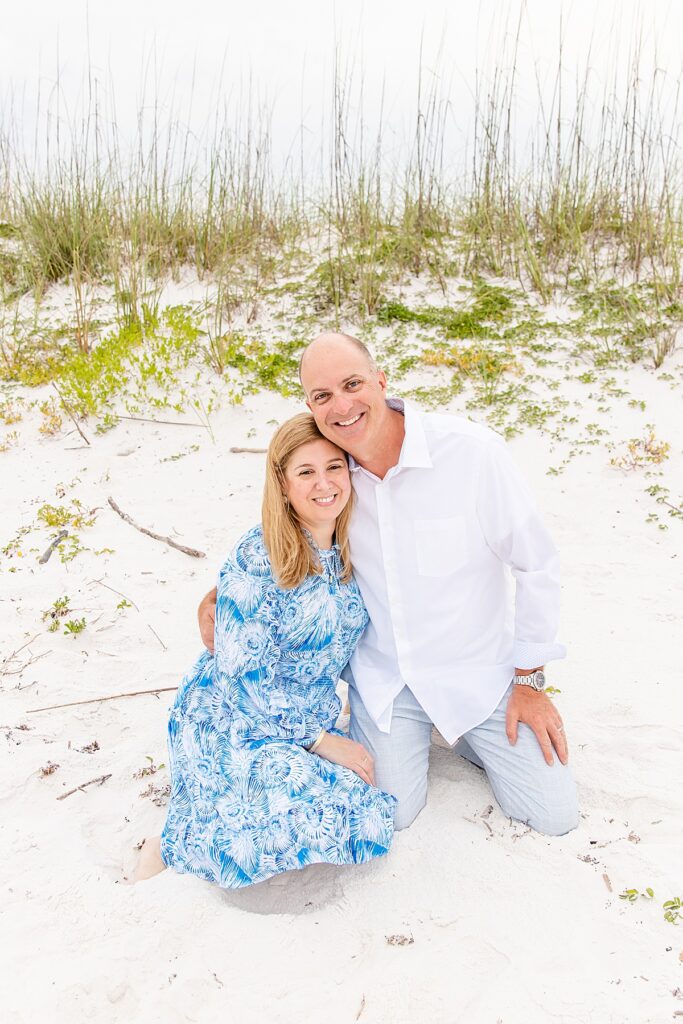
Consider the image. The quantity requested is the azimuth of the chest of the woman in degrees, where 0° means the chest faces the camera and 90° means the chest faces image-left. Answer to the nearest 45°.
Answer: approximately 315°

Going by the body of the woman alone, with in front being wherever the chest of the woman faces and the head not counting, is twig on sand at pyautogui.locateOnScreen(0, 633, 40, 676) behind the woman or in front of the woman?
behind

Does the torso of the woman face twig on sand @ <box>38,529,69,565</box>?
no

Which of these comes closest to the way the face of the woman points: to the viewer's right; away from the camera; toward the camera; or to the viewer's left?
toward the camera

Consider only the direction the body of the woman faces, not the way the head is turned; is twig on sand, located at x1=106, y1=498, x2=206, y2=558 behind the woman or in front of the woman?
behind

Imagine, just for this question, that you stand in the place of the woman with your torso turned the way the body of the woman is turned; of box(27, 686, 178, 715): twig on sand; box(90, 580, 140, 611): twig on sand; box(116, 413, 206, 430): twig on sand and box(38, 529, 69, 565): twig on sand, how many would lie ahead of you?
0

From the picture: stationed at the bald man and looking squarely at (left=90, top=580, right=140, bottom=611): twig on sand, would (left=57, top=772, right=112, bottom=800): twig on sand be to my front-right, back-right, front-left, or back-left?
front-left

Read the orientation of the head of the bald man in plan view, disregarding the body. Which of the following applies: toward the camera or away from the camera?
toward the camera

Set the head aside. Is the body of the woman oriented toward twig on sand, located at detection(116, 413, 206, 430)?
no

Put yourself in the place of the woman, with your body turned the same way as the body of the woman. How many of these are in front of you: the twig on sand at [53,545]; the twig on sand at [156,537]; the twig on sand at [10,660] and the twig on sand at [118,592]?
0

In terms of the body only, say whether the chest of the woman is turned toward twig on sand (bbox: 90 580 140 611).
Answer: no
